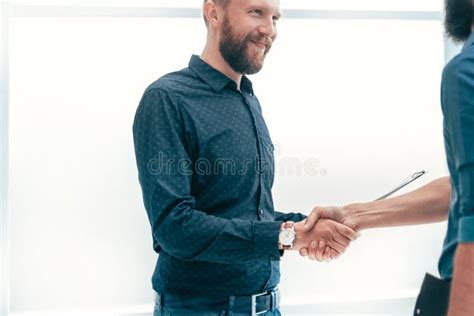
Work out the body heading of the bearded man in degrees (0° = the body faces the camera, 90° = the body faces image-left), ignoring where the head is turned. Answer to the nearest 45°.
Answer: approximately 315°

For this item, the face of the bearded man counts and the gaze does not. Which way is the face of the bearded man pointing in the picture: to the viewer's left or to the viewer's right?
to the viewer's right
